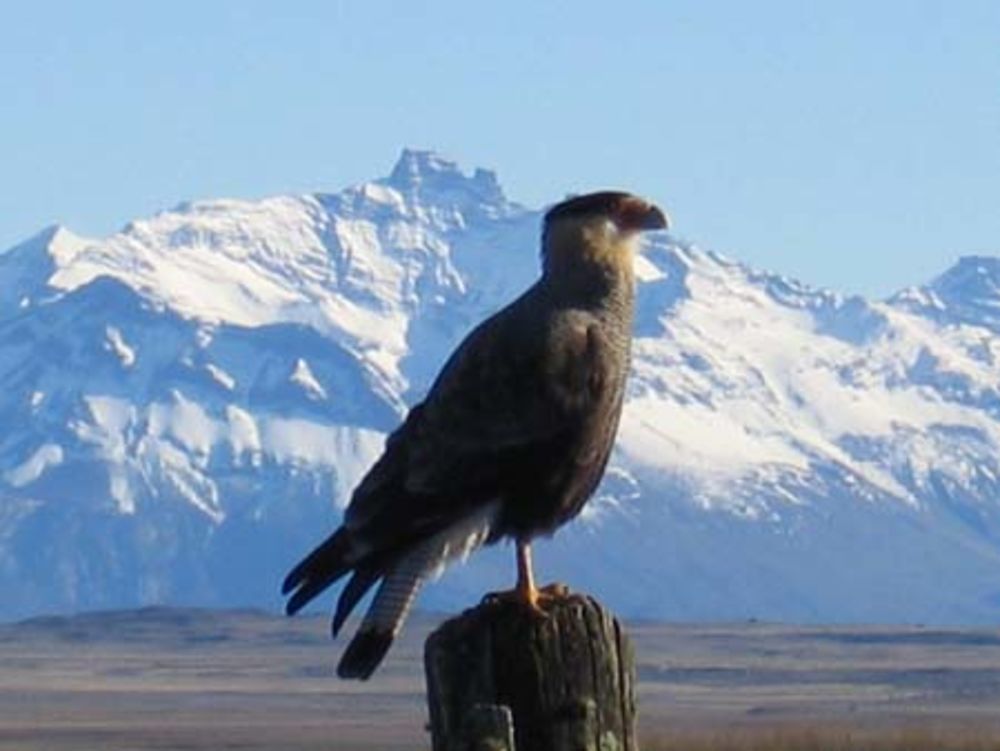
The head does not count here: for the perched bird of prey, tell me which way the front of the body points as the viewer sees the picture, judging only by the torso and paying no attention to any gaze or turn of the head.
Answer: to the viewer's right
